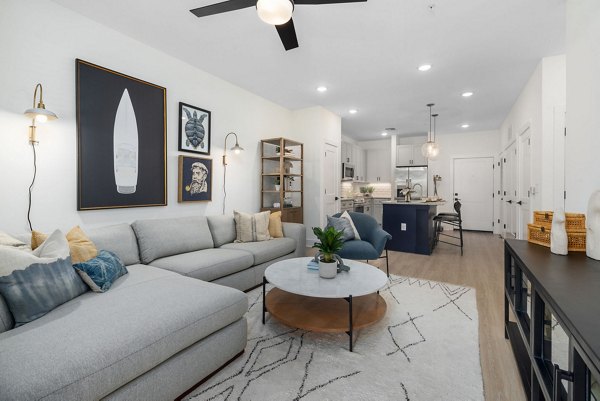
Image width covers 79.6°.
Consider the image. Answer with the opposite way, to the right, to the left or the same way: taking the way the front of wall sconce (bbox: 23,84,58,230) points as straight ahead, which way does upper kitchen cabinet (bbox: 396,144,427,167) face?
to the right

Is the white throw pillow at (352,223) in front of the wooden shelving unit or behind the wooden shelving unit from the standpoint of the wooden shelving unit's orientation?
in front

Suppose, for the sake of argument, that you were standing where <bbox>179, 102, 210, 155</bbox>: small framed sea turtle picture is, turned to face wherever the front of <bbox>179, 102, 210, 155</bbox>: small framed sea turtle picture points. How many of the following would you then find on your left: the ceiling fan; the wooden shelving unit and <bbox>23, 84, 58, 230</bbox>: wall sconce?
1

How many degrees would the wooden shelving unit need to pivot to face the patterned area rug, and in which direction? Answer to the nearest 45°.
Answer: approximately 45° to its right

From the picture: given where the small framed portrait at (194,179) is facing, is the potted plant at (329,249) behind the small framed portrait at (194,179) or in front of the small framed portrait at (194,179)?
in front

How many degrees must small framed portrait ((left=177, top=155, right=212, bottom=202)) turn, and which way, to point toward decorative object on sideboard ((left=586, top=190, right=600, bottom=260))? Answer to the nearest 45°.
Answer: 0° — it already faces it

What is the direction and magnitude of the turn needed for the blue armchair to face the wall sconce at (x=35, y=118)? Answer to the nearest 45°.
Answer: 0° — it already faces it
